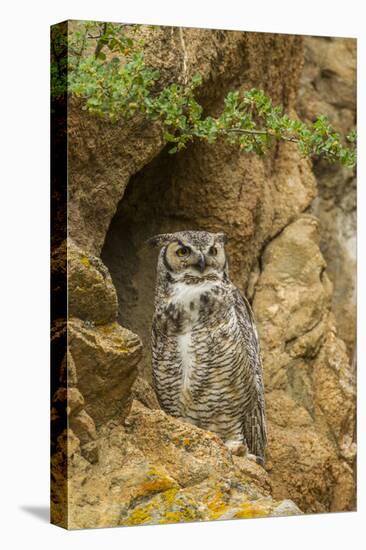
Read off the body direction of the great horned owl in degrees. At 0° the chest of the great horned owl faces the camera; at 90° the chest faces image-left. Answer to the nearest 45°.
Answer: approximately 45°
